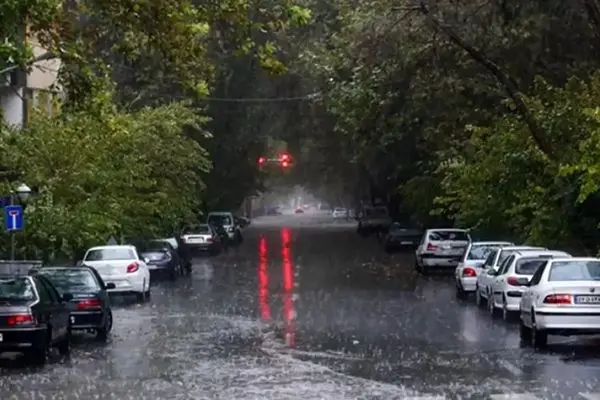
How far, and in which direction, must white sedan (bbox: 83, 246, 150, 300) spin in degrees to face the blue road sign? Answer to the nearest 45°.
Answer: approximately 135° to its left

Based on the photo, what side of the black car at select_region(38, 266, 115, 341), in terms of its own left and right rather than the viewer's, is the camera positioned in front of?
back

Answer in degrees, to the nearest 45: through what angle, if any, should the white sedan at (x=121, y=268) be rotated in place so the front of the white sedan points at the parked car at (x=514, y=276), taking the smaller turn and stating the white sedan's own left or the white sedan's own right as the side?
approximately 135° to the white sedan's own right

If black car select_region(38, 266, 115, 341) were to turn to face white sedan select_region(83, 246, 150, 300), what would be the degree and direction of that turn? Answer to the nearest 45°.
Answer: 0° — it already faces it

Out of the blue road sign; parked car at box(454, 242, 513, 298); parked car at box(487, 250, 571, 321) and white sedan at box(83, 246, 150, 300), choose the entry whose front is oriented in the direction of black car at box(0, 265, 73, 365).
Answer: the blue road sign

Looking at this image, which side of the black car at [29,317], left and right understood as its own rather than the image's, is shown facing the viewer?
back

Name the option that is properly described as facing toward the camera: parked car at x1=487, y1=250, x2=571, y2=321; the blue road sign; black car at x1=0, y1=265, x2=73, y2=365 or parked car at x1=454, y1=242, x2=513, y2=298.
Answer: the blue road sign

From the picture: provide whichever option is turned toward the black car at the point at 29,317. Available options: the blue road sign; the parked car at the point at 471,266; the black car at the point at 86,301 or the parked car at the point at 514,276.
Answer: the blue road sign

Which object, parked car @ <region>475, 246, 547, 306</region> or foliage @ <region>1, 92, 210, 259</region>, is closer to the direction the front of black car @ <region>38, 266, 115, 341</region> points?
the foliage

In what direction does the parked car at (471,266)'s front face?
away from the camera

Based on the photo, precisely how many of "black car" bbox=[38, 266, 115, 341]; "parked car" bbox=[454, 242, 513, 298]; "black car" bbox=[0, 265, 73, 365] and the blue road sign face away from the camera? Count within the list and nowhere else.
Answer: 3

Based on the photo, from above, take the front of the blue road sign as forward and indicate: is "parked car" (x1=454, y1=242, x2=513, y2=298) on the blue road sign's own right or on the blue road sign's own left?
on the blue road sign's own left

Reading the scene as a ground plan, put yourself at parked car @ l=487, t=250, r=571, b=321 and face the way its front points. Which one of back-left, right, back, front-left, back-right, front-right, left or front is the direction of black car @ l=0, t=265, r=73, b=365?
back-left
